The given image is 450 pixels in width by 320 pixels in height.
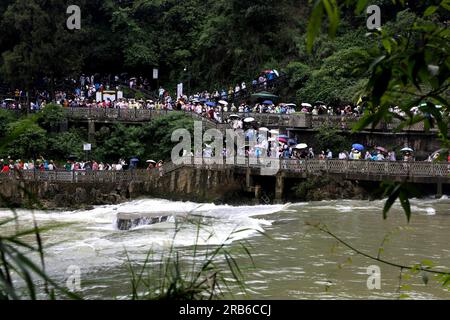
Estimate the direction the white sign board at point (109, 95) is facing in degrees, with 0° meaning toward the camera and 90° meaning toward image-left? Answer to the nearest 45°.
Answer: approximately 0°

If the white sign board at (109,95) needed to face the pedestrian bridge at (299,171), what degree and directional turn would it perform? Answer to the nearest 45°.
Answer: approximately 45° to its left
